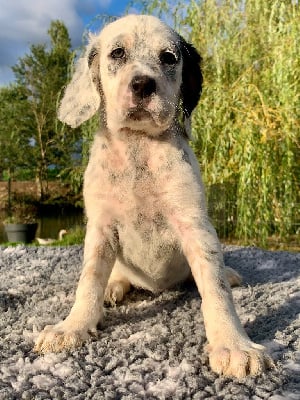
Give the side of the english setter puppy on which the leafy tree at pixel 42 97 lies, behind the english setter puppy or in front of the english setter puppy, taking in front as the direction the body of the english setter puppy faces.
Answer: behind

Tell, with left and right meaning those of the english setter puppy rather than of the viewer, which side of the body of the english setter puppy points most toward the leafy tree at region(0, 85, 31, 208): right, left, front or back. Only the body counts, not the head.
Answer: back

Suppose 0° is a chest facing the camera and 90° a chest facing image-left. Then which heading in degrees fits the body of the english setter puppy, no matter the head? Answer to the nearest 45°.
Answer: approximately 0°
